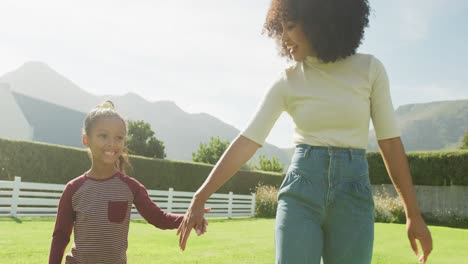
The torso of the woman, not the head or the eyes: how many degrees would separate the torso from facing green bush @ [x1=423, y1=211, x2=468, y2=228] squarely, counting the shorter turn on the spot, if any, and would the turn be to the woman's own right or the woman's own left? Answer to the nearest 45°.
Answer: approximately 180°

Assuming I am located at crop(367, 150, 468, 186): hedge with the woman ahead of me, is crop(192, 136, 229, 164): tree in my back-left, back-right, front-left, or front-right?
back-right

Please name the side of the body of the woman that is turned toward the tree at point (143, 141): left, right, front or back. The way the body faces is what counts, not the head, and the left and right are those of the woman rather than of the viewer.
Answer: back

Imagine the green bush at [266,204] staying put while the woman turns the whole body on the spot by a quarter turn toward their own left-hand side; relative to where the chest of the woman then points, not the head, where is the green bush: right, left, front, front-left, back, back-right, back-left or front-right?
left

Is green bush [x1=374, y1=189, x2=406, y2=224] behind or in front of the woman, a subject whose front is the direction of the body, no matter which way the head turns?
behind

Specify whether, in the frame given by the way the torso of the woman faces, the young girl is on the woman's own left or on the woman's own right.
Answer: on the woman's own right

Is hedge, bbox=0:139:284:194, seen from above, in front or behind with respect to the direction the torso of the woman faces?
behind

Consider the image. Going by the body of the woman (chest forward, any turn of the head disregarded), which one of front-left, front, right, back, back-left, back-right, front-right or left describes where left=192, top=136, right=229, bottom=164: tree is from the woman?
back

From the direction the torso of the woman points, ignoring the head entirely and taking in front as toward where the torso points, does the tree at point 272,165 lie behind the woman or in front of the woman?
behind

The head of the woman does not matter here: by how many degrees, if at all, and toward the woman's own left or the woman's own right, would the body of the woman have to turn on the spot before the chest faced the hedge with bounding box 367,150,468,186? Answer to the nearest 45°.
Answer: approximately 180°

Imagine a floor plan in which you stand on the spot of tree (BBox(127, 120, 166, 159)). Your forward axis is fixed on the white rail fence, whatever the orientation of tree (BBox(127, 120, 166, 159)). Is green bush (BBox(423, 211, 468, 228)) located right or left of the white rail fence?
left

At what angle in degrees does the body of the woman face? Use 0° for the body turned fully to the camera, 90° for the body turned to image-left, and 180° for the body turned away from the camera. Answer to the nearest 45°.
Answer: approximately 0°
